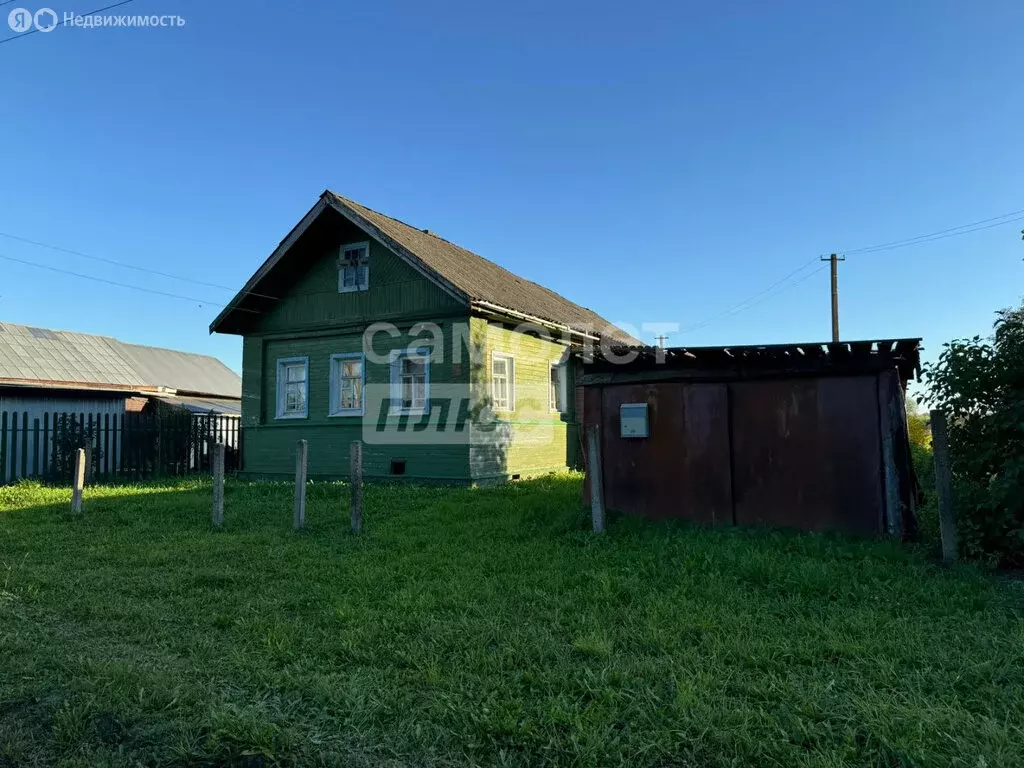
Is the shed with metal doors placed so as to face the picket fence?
no

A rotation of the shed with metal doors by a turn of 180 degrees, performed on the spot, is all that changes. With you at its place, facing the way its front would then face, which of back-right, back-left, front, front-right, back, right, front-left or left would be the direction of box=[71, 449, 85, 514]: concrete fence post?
left

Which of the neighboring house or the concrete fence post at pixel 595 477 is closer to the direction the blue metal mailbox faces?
the concrete fence post

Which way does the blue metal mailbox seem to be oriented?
toward the camera

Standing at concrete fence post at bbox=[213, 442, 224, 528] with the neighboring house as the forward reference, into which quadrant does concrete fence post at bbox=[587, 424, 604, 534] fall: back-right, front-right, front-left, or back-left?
back-right

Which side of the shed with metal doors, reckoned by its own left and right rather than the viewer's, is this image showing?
front

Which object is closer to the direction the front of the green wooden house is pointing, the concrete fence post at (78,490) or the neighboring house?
the concrete fence post

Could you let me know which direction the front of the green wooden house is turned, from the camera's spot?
facing the viewer and to the left of the viewer

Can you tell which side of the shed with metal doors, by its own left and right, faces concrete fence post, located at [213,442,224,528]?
right

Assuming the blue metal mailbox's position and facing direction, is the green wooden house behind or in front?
behind

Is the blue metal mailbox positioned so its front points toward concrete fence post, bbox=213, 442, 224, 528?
no

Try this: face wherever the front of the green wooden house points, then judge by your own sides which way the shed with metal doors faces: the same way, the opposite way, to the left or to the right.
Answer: the same way

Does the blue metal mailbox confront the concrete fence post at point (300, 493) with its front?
no

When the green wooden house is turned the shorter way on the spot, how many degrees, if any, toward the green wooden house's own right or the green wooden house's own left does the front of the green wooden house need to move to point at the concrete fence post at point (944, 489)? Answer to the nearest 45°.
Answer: approximately 90° to the green wooden house's own left

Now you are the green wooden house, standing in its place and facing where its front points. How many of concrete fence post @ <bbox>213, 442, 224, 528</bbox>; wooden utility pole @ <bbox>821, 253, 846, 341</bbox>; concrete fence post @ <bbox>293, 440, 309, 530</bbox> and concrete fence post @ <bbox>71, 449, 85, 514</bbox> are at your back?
1

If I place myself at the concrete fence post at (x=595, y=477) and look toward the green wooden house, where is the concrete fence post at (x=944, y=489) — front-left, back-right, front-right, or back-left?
back-right
